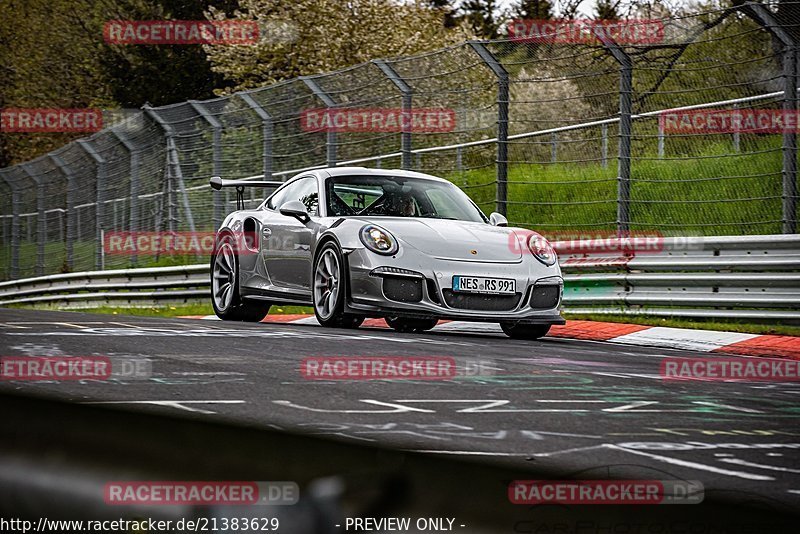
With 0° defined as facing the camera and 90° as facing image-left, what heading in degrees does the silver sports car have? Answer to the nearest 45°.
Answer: approximately 315°

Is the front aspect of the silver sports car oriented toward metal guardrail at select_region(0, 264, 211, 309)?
no

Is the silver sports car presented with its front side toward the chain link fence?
no

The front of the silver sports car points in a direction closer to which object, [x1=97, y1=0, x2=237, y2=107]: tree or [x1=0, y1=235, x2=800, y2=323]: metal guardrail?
the metal guardrail

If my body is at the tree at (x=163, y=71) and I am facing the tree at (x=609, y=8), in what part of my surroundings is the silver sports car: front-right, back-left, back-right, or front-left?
front-right

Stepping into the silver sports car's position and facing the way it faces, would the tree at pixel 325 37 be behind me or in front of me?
behind

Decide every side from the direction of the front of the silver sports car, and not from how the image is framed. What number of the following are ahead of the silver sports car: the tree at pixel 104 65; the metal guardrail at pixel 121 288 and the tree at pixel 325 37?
0

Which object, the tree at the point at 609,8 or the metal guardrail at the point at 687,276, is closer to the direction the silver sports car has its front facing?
the metal guardrail

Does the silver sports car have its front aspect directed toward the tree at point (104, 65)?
no

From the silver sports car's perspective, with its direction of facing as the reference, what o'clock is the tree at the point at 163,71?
The tree is roughly at 7 o'clock from the silver sports car.

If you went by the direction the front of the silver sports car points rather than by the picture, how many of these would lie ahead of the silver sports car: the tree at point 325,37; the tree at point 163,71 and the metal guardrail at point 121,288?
0
